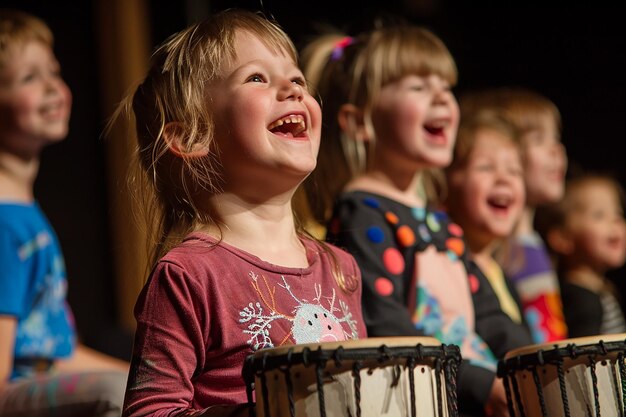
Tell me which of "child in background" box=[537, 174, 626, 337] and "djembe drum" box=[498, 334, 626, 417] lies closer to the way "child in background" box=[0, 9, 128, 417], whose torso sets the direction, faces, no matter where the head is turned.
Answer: the djembe drum

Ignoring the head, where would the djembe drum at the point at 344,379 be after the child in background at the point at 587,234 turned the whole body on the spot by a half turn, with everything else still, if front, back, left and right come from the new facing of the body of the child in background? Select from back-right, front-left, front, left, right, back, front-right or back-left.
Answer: back-left

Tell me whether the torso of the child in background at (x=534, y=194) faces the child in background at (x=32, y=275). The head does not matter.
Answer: no

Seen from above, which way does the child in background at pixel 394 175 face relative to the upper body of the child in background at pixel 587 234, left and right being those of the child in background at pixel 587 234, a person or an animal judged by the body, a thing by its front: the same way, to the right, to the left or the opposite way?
the same way

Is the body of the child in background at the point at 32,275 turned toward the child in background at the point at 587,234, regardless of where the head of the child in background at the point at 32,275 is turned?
no

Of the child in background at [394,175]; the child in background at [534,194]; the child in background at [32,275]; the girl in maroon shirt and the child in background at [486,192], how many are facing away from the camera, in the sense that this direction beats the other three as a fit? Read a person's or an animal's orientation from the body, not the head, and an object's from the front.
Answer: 0

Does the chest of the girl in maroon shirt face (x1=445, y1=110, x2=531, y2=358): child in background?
no

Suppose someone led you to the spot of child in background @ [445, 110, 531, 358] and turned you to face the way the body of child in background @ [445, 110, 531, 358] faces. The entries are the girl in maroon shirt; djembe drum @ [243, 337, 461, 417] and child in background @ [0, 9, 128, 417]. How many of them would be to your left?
0

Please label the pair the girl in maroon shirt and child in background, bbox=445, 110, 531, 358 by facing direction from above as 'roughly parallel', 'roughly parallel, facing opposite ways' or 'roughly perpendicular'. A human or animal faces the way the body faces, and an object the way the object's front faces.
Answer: roughly parallel

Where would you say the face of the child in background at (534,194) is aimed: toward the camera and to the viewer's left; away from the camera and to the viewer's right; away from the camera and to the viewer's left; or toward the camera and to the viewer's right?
toward the camera and to the viewer's right

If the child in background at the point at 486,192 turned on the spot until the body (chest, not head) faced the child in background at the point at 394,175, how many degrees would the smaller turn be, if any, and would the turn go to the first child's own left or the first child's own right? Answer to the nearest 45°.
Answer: approximately 90° to the first child's own right

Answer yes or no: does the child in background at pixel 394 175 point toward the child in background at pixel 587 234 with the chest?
no

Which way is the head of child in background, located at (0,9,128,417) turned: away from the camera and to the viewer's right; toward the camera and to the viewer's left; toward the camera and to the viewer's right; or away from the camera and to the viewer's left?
toward the camera and to the viewer's right
